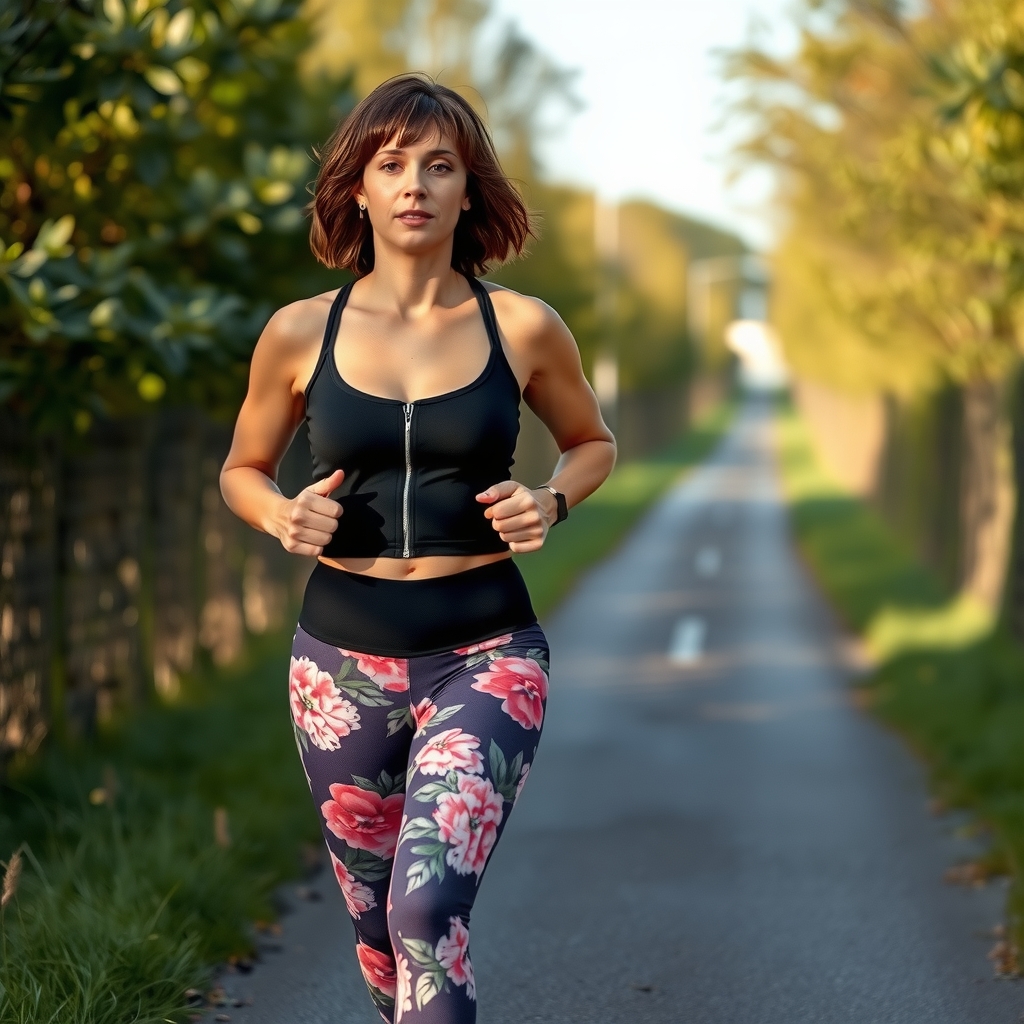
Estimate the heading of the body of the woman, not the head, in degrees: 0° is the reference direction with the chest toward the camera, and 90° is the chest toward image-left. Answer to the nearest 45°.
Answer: approximately 0°

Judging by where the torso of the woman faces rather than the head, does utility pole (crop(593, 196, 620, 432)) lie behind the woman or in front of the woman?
behind

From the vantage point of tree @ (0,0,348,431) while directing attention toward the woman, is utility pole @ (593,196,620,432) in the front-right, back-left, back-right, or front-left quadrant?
back-left

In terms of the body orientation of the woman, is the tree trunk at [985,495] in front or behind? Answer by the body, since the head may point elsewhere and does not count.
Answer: behind

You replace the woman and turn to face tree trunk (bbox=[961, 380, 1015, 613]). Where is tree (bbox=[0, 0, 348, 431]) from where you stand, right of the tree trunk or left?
left

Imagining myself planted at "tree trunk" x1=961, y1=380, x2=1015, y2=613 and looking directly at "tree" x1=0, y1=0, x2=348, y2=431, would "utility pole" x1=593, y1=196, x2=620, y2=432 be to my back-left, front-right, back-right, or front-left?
back-right

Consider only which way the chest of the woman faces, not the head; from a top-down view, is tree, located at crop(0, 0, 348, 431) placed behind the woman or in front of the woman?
behind
